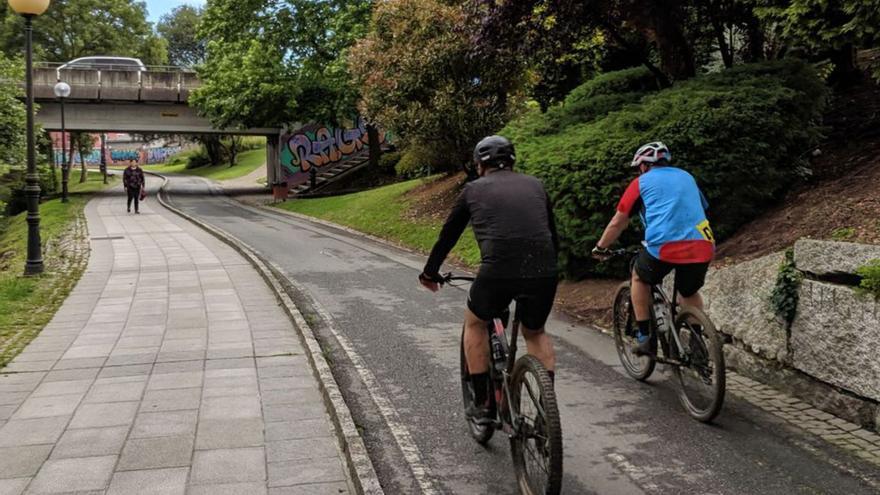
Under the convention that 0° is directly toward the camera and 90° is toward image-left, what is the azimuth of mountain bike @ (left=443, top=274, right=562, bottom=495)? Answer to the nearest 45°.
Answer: approximately 135°

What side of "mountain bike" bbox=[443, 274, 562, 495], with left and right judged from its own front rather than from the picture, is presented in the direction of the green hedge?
right

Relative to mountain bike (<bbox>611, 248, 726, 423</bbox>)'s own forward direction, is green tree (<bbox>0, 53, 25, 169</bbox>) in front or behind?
in front

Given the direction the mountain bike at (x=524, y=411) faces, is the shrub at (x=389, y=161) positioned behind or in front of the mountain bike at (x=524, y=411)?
in front

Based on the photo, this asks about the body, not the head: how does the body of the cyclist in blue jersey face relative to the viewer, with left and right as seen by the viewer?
facing away from the viewer and to the left of the viewer

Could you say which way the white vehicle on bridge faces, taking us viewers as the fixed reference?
facing to the left of the viewer

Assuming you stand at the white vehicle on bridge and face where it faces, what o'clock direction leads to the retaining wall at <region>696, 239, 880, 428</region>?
The retaining wall is roughly at 9 o'clock from the white vehicle on bridge.

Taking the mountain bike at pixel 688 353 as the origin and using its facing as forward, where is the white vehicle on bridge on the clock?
The white vehicle on bridge is roughly at 12 o'clock from the mountain bike.

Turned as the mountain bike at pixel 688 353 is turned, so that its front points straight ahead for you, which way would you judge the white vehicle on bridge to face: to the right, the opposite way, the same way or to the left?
to the left

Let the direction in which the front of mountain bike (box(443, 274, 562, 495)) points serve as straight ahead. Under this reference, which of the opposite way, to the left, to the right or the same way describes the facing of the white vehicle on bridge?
to the left

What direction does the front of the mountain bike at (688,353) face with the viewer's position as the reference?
facing away from the viewer and to the left of the viewer

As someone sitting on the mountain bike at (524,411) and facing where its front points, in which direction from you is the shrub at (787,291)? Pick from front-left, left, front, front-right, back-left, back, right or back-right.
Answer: right

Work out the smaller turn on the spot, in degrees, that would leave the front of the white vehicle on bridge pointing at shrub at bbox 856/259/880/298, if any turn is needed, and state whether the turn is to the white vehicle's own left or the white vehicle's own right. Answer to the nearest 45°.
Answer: approximately 90° to the white vehicle's own left
